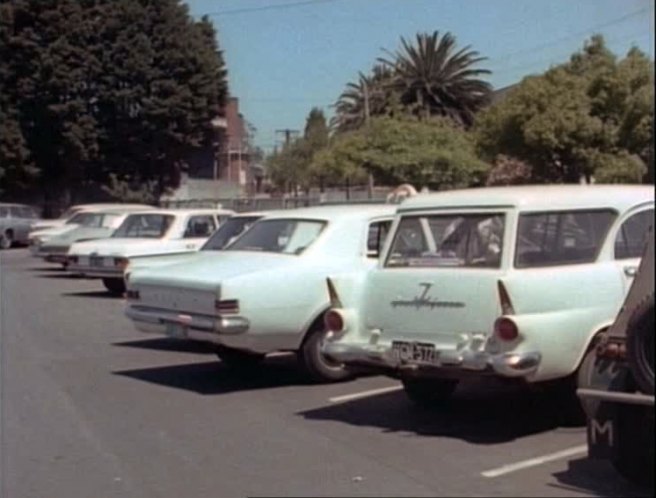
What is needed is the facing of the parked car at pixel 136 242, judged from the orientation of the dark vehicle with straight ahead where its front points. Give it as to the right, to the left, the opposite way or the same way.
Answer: the same way

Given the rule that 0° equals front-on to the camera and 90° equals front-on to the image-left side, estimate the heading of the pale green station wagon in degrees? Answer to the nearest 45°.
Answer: approximately 225°

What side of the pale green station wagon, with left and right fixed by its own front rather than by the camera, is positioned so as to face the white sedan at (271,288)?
left

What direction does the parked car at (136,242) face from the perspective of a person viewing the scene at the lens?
facing away from the viewer and to the right of the viewer

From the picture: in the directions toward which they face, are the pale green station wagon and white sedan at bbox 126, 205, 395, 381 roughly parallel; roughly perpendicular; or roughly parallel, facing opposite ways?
roughly parallel

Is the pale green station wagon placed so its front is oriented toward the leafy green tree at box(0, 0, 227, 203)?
no

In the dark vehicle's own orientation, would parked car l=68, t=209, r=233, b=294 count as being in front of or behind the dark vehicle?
in front

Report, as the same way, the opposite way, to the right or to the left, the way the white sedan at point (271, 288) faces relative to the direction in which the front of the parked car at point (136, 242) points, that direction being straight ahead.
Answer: the same way

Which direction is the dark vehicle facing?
away from the camera
